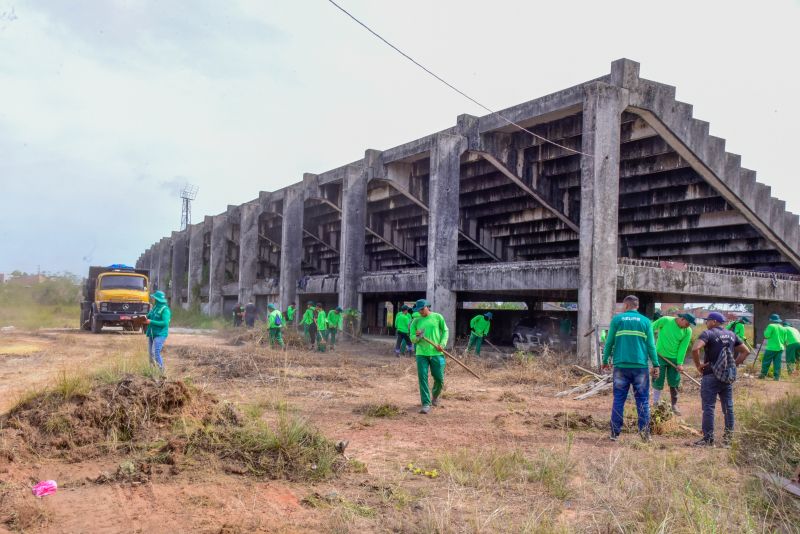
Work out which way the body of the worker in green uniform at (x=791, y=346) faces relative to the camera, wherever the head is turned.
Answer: to the viewer's left

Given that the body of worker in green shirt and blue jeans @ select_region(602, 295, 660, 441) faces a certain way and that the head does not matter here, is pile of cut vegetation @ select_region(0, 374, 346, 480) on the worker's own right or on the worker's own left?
on the worker's own left

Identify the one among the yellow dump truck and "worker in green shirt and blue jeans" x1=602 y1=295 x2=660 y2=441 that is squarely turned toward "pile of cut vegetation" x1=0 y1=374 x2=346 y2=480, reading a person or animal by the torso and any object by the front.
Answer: the yellow dump truck

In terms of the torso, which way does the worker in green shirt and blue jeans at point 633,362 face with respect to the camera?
away from the camera

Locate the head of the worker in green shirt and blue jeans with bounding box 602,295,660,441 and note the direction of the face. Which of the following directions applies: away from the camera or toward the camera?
away from the camera

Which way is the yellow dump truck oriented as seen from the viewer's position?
toward the camera

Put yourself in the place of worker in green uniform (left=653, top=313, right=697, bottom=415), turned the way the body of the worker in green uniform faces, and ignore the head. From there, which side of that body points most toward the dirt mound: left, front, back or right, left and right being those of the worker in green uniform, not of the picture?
right

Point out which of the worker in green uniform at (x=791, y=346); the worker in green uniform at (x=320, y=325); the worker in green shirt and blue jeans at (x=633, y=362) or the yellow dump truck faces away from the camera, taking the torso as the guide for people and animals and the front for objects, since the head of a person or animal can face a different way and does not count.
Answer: the worker in green shirt and blue jeans at (x=633, y=362)

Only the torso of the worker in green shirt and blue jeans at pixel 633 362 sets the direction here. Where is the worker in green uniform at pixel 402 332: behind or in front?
in front
